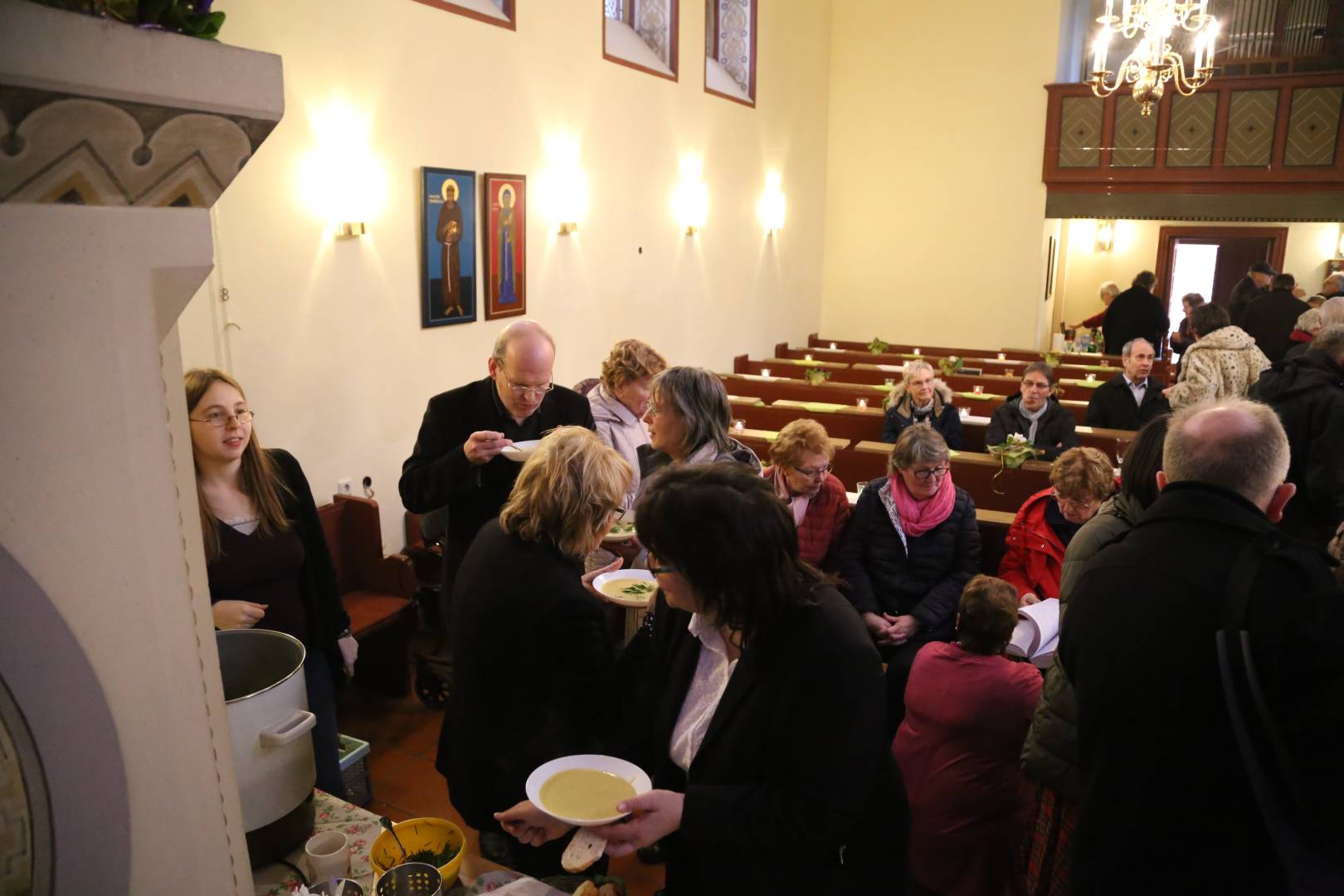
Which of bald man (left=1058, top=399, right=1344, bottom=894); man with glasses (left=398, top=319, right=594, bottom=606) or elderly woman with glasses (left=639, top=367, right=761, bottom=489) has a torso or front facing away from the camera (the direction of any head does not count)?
the bald man

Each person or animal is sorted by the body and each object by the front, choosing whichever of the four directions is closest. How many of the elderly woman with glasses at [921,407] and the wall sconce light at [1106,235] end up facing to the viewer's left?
0

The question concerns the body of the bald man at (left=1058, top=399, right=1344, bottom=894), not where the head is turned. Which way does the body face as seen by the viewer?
away from the camera

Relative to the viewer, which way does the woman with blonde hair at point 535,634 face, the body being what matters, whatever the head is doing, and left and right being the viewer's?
facing away from the viewer and to the right of the viewer

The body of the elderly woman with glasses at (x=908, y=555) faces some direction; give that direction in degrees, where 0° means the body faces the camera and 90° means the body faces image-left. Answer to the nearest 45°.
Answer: approximately 0°

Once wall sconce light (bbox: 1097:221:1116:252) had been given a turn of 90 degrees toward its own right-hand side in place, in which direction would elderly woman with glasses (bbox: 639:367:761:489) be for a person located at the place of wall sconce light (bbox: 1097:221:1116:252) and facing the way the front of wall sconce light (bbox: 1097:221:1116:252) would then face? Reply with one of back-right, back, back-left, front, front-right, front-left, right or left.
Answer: left

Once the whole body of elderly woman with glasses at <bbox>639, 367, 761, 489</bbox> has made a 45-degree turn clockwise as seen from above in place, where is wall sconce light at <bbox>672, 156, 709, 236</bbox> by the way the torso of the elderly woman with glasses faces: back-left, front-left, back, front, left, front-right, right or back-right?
front-right

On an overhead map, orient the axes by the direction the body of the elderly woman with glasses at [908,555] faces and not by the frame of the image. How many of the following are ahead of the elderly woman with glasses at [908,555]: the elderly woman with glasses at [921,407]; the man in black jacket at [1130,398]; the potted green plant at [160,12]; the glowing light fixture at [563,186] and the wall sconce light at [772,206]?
1

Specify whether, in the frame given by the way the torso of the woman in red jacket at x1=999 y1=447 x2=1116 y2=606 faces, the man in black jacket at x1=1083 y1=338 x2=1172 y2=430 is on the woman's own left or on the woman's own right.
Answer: on the woman's own left

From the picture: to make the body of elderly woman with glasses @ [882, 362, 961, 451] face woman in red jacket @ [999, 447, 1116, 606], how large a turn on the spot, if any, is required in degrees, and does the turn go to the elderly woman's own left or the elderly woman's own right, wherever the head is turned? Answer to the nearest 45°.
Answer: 0° — they already face them

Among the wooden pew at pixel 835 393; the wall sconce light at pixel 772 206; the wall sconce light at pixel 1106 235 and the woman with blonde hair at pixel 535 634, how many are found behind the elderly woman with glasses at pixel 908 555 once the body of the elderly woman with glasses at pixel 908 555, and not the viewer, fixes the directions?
3

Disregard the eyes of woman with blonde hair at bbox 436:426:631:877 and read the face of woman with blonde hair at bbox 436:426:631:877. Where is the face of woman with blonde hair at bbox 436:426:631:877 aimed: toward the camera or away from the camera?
away from the camera

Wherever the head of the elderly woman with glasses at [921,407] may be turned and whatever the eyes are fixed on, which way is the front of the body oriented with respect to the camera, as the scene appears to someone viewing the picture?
toward the camera

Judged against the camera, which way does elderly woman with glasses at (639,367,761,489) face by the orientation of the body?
to the viewer's left

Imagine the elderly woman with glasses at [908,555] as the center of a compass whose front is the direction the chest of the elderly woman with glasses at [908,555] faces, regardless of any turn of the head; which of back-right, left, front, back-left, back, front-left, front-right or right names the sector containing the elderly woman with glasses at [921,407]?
back

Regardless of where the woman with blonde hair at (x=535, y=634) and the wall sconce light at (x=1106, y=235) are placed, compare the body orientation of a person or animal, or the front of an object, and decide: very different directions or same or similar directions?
very different directions

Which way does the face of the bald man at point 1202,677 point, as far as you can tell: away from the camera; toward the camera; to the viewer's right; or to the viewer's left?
away from the camera

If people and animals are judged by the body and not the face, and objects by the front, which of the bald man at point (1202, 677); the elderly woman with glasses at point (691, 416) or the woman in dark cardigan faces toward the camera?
the woman in dark cardigan

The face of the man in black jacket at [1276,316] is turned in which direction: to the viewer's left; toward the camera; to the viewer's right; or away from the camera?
away from the camera
